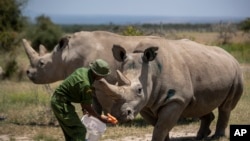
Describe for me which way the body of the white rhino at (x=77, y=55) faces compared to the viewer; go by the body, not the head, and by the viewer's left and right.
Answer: facing to the left of the viewer

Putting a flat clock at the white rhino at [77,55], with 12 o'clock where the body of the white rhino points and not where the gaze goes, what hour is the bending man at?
The bending man is roughly at 9 o'clock from the white rhino.

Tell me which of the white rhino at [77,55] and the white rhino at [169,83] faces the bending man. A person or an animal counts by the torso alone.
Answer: the white rhino at [169,83]

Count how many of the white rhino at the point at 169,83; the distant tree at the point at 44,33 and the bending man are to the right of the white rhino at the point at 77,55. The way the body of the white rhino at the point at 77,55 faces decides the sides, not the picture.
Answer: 1

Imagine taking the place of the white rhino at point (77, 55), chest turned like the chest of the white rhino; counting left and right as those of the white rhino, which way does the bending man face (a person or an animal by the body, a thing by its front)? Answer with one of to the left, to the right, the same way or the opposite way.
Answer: the opposite way

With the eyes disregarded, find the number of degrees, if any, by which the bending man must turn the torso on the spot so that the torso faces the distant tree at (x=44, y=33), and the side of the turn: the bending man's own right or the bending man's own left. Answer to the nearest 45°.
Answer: approximately 90° to the bending man's own left

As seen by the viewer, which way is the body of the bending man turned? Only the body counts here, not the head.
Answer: to the viewer's right

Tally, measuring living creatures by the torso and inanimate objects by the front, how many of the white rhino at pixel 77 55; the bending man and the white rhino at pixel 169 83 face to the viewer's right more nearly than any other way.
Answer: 1

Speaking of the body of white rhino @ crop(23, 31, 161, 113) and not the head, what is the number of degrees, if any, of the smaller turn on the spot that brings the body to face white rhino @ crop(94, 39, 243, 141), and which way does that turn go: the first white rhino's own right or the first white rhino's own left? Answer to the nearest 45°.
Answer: approximately 135° to the first white rhino's own left

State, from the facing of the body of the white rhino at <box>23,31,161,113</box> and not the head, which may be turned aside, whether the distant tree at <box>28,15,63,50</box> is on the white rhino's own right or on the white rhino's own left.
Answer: on the white rhino's own right

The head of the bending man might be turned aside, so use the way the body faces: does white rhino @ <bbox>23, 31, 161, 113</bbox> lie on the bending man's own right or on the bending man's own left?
on the bending man's own left

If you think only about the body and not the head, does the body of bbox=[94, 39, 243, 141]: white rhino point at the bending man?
yes

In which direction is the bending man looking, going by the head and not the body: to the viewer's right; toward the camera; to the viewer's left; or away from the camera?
to the viewer's right

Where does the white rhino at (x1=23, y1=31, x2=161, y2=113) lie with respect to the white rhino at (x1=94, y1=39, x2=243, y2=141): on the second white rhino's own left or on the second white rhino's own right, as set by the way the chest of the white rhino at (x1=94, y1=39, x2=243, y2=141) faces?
on the second white rhino's own right
